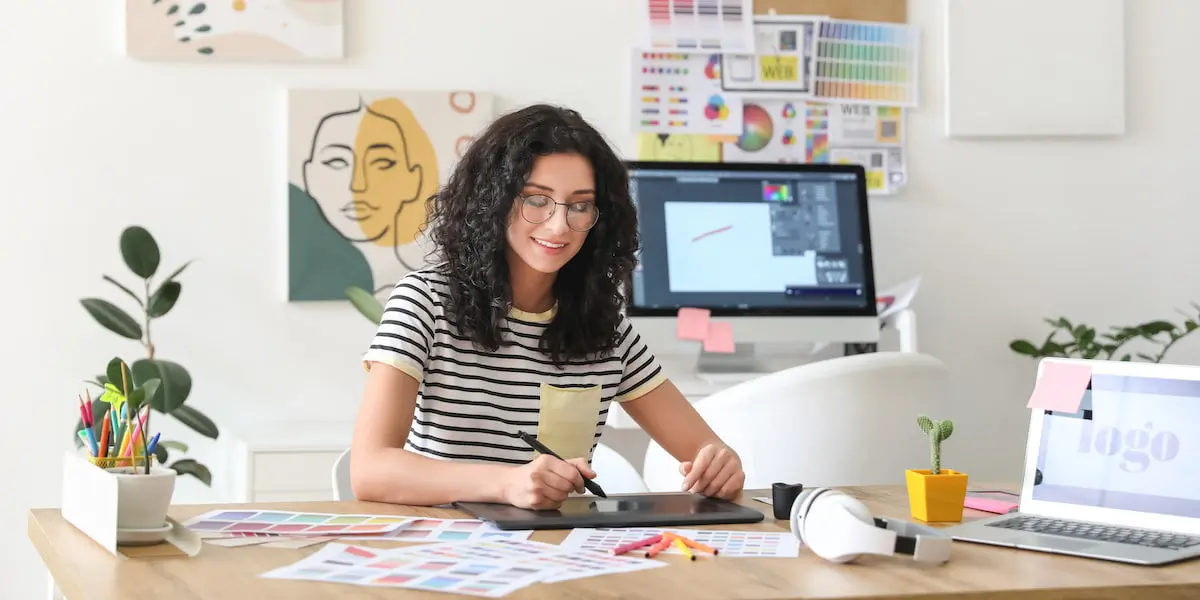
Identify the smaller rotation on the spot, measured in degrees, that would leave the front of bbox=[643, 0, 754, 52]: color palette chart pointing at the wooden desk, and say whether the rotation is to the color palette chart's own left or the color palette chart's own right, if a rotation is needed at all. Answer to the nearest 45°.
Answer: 0° — it already faces it

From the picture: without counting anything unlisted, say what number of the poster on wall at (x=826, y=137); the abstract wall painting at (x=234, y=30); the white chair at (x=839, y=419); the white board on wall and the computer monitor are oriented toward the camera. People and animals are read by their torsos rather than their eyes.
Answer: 4

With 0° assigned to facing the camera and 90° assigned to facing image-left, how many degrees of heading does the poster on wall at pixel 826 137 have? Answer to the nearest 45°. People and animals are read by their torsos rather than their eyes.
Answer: approximately 0°

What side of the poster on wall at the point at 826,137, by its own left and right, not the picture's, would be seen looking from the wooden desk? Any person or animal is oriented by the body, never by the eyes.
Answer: front

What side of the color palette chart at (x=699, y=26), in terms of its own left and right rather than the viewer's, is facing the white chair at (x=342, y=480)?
front

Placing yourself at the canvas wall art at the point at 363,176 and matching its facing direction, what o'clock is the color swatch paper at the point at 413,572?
The color swatch paper is roughly at 12 o'clock from the canvas wall art.

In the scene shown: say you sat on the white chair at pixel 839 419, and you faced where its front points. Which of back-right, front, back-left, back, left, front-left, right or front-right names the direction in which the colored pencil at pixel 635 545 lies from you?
back-left

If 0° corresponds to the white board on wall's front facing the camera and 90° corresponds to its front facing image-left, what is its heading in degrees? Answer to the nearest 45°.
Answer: approximately 0°

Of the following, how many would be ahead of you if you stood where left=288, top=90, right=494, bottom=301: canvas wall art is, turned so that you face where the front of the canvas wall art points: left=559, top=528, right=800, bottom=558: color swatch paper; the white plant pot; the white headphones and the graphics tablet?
4

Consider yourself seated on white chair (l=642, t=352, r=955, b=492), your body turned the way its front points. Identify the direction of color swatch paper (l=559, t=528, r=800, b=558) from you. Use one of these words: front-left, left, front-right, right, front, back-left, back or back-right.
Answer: back-left

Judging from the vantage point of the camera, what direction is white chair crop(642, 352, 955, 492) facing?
facing away from the viewer and to the left of the viewer

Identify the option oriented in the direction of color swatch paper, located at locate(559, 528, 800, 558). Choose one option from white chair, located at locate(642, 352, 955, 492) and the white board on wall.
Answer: the white board on wall

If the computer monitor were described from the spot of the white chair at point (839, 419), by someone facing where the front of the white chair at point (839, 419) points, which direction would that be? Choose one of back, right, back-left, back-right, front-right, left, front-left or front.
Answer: front-right
